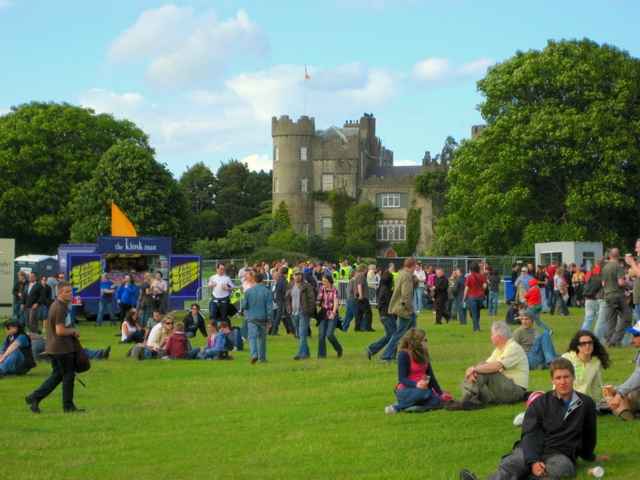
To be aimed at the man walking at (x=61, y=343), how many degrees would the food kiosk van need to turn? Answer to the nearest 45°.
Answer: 0° — it already faces them

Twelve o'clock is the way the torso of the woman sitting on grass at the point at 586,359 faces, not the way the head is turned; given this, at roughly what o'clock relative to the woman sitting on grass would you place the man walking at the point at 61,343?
The man walking is roughly at 3 o'clock from the woman sitting on grass.

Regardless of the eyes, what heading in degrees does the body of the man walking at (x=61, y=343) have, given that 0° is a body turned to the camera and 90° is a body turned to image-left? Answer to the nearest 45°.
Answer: approximately 270°

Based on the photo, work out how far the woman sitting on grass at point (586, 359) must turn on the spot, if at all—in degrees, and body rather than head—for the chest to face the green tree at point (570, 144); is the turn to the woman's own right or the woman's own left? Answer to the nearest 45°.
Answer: approximately 180°

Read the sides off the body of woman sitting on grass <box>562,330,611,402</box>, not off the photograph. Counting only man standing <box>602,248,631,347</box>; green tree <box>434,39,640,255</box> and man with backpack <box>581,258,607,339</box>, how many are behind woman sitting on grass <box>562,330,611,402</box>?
3

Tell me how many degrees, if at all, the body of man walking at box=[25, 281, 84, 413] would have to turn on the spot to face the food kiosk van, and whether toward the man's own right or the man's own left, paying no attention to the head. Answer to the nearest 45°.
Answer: approximately 90° to the man's own left
